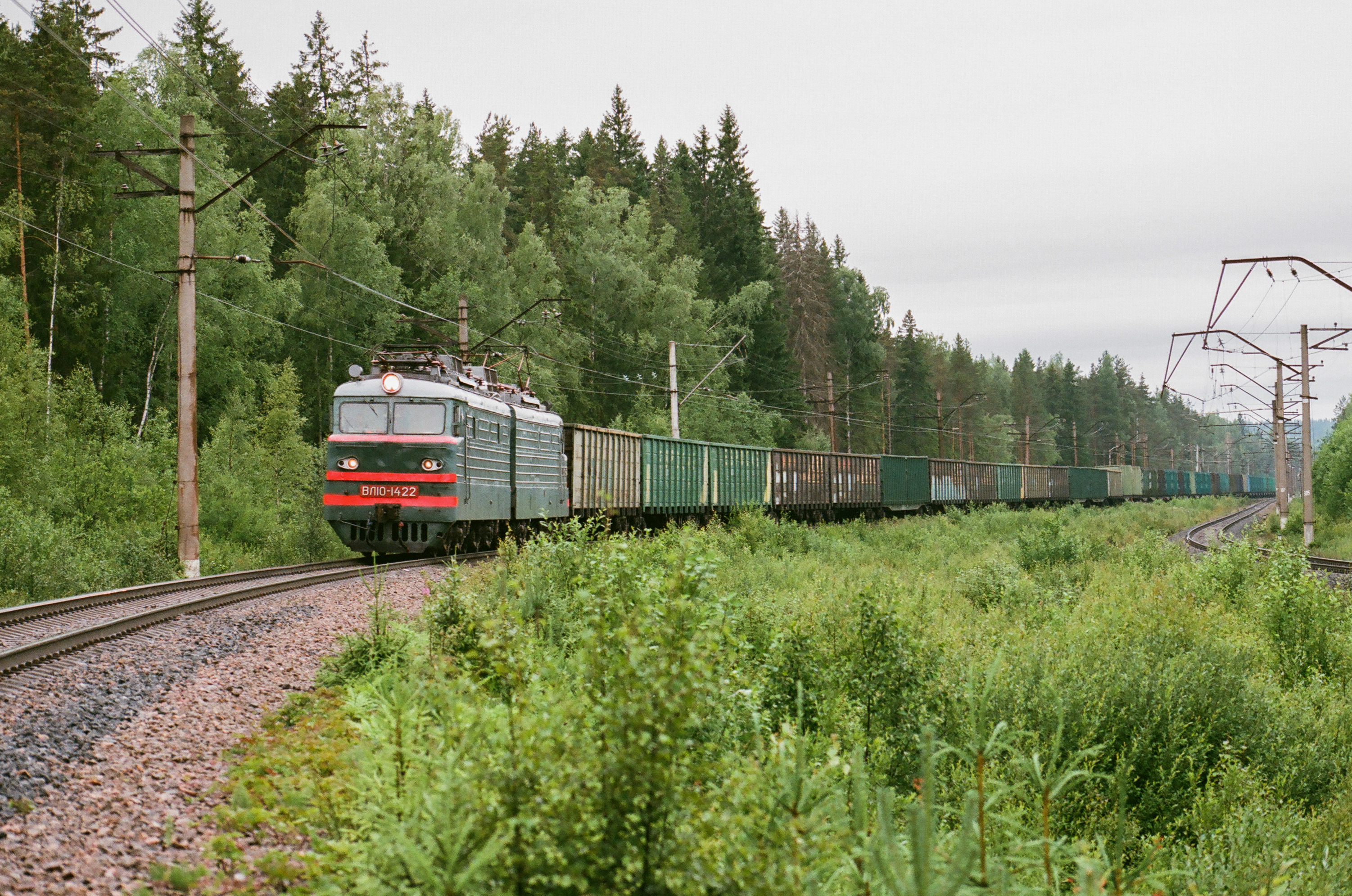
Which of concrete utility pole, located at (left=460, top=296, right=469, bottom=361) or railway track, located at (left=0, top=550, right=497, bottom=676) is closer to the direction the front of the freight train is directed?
the railway track

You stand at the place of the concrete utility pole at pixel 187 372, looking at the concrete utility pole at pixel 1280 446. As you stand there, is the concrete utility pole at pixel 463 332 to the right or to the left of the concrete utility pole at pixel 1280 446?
left

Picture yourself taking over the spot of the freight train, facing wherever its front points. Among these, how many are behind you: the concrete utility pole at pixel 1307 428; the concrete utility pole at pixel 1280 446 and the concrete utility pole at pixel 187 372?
2

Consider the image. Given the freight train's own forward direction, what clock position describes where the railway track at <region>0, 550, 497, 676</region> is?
The railway track is roughly at 11 o'clock from the freight train.

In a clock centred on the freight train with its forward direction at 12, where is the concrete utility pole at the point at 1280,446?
The concrete utility pole is roughly at 6 o'clock from the freight train.

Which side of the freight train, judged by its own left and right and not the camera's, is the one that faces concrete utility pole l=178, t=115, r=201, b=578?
front

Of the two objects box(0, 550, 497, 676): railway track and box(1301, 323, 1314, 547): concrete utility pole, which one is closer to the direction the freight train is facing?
the railway track

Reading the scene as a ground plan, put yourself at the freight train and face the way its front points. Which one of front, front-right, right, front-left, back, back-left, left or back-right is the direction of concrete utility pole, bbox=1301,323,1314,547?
back

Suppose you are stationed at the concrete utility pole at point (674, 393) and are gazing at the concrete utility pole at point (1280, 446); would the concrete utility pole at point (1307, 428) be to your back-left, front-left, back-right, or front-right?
front-right

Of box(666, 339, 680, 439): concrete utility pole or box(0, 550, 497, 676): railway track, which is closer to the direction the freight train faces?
the railway track

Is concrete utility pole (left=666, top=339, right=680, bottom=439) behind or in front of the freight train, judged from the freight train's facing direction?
behind
